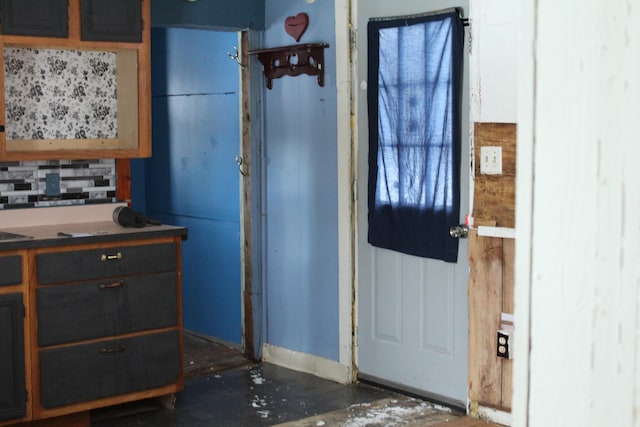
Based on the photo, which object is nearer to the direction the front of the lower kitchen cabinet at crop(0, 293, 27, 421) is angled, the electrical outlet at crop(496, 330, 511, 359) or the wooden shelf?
the electrical outlet

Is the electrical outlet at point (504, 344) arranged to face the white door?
no

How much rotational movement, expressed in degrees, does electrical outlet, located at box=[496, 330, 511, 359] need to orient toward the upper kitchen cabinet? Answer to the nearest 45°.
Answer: approximately 45° to its right

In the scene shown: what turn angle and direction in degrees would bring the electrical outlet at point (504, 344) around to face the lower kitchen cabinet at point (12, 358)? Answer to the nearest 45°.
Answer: approximately 45° to its right

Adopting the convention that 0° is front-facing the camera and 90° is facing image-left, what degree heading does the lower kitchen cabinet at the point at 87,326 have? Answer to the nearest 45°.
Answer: approximately 315°

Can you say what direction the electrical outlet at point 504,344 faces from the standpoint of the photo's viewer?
facing the viewer and to the left of the viewer

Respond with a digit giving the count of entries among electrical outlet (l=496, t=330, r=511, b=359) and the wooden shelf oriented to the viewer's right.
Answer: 0

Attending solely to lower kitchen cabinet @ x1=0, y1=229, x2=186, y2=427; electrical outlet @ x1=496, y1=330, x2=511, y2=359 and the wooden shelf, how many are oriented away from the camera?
0

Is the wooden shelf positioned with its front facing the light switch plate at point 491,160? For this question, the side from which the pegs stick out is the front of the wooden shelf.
no
